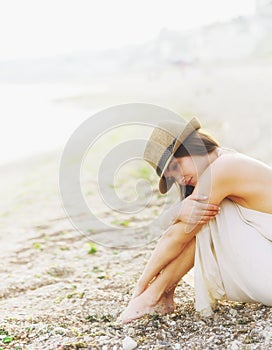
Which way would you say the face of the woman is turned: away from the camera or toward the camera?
toward the camera

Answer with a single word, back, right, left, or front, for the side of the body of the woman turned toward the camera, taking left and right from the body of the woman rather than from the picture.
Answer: left
